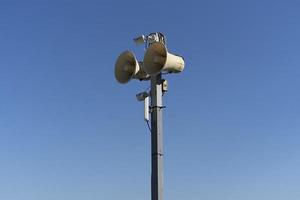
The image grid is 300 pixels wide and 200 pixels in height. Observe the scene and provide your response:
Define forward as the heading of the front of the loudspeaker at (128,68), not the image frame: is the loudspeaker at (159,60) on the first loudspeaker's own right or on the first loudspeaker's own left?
on the first loudspeaker's own left

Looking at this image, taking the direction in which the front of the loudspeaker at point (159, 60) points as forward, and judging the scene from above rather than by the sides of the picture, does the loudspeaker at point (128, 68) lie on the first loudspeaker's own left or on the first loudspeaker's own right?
on the first loudspeaker's own right
